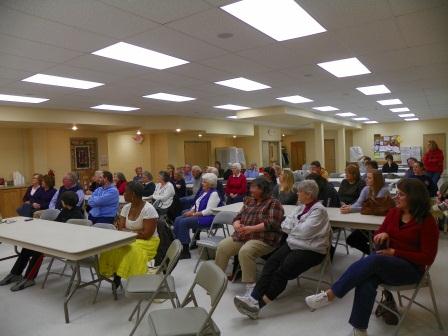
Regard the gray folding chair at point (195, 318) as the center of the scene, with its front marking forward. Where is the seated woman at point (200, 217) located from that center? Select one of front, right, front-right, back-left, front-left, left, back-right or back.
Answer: back-right

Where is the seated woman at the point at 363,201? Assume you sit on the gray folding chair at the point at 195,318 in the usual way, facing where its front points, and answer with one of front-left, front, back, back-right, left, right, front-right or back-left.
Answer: back

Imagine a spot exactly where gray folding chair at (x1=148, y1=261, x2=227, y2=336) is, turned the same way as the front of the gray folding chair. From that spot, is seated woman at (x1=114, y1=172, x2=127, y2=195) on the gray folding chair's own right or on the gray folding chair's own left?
on the gray folding chair's own right

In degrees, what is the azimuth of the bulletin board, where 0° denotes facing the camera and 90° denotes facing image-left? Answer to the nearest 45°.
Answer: approximately 0°

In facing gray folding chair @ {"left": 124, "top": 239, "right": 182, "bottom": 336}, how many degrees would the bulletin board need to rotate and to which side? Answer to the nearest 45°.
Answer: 0° — it already faces it

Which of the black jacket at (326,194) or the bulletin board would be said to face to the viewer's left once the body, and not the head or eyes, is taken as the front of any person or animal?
the black jacket

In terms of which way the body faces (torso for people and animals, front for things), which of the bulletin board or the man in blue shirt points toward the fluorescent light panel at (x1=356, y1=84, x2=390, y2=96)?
the bulletin board

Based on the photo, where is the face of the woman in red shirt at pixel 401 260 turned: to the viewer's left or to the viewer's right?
to the viewer's left

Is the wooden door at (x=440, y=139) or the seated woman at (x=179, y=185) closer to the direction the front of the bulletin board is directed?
the seated woman

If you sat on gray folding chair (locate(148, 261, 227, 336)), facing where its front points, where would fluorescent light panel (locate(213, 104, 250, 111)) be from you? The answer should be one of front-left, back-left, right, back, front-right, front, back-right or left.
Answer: back-right

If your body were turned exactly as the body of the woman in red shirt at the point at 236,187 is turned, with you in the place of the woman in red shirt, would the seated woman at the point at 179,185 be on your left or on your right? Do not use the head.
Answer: on your right
